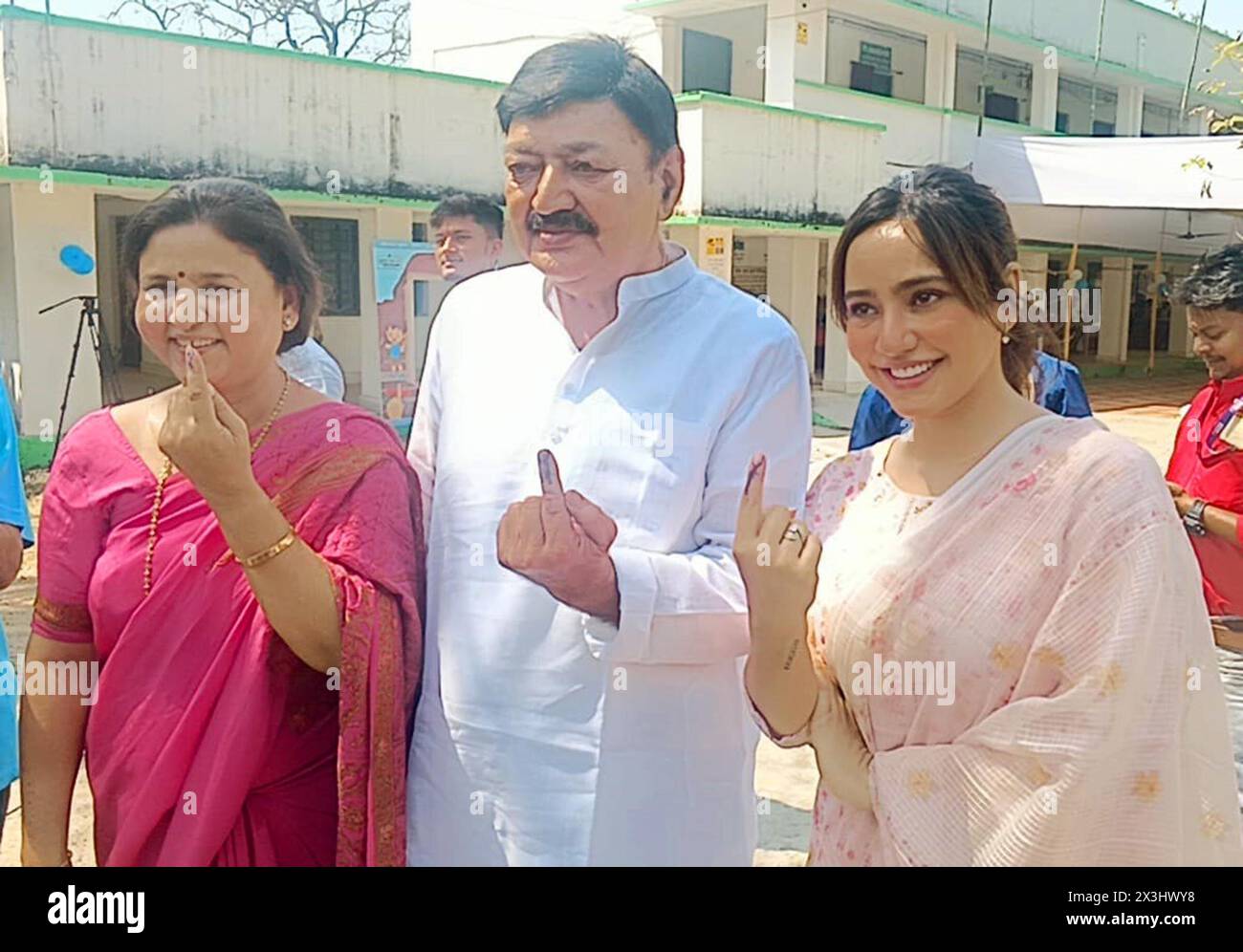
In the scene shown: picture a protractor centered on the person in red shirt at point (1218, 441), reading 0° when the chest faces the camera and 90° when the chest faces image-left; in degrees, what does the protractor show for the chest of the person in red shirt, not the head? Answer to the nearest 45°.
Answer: approximately 45°

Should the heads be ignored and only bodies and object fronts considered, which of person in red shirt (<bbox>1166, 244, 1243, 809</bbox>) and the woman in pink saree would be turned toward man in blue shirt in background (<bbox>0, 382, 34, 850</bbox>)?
the person in red shirt

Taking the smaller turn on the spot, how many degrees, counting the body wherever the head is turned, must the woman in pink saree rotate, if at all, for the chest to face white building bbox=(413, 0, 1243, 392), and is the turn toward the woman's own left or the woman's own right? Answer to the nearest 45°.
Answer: approximately 180°

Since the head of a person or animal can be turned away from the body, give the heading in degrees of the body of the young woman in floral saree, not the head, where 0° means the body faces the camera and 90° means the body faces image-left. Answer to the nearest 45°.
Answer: approximately 45°

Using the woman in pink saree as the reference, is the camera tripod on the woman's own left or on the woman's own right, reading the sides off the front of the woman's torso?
on the woman's own right

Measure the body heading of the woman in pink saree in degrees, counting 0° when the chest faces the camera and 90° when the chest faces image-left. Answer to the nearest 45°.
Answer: approximately 45°

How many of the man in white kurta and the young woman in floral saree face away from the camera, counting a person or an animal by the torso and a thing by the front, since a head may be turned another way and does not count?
0

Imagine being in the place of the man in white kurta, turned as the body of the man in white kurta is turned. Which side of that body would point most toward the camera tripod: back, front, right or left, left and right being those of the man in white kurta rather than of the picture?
right

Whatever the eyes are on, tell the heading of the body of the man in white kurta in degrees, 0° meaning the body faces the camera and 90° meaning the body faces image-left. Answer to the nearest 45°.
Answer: approximately 45°

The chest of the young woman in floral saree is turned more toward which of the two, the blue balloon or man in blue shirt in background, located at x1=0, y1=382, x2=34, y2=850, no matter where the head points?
the man in blue shirt in background

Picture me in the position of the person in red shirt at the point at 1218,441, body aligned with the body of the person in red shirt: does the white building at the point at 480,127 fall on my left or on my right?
on my right

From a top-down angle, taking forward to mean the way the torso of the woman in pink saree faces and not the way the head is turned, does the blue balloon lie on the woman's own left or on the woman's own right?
on the woman's own right

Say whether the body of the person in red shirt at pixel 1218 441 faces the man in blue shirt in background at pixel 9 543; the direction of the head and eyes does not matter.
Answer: yes

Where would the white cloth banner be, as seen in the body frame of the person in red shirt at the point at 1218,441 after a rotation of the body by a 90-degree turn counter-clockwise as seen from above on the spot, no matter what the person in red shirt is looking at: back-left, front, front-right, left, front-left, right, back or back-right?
back-left

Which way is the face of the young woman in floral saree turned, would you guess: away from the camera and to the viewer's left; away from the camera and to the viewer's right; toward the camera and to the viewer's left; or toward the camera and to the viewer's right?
toward the camera and to the viewer's left
